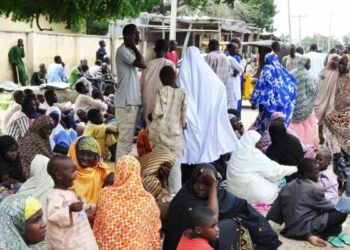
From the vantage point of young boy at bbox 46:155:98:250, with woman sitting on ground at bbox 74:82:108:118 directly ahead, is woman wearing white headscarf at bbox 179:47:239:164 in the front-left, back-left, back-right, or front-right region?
front-right

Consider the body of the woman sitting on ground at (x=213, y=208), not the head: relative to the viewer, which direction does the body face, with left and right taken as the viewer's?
facing the viewer

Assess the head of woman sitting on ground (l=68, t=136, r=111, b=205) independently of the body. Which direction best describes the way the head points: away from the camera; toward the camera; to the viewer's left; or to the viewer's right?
toward the camera

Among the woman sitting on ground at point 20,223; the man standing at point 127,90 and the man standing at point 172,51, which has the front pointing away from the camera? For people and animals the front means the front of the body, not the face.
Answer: the man standing at point 172,51

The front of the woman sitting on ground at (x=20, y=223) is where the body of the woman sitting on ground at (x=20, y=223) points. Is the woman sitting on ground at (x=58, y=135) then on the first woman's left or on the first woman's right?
on the first woman's left
